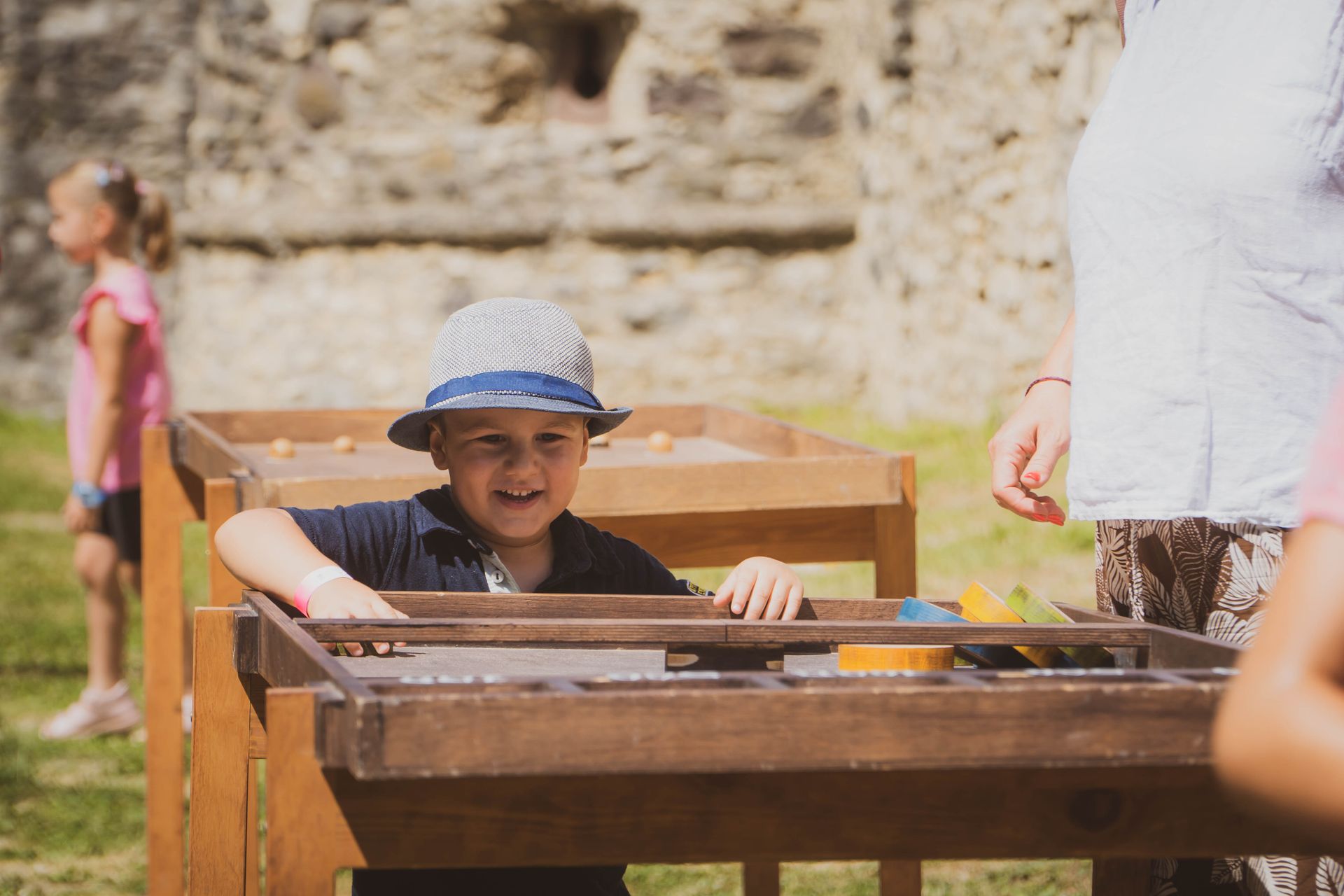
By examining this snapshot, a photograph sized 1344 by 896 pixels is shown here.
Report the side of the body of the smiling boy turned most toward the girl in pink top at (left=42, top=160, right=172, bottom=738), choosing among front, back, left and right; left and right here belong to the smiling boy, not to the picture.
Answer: back

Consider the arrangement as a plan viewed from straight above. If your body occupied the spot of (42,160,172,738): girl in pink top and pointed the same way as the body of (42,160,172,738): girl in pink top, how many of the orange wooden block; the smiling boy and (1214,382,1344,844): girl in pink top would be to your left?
3

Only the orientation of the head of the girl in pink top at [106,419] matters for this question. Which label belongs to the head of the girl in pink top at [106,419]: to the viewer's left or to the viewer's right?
to the viewer's left

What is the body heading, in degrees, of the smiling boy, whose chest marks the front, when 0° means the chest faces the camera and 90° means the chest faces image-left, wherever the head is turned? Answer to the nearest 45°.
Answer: approximately 0°

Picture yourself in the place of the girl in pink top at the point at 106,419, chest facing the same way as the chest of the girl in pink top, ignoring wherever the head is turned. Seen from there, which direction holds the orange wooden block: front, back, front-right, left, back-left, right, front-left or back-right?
left

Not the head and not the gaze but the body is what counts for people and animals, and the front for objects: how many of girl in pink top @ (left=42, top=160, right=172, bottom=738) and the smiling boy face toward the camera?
1

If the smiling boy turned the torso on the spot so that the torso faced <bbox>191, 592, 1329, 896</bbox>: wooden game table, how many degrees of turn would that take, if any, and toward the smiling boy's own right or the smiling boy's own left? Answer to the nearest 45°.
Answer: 0° — they already face it

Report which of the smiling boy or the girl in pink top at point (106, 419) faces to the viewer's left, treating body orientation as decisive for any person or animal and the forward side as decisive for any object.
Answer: the girl in pink top

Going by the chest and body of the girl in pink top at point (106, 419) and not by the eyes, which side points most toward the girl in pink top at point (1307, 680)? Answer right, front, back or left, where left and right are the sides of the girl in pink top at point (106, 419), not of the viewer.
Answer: left

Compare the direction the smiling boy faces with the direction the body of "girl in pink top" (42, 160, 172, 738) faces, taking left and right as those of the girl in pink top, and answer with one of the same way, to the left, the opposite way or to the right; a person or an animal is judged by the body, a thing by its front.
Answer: to the left

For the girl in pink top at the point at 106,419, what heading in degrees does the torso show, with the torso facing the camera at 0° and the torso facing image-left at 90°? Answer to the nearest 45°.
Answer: approximately 90°

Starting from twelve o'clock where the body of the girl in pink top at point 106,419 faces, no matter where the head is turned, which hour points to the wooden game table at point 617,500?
The wooden game table is roughly at 8 o'clock from the girl in pink top.

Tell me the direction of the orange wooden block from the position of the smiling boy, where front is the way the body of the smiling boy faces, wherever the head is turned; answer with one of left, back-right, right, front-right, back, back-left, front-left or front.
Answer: front-left

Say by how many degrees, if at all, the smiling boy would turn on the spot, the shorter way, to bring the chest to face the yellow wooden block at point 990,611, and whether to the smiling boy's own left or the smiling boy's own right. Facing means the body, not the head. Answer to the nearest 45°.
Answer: approximately 45° to the smiling boy's own left
